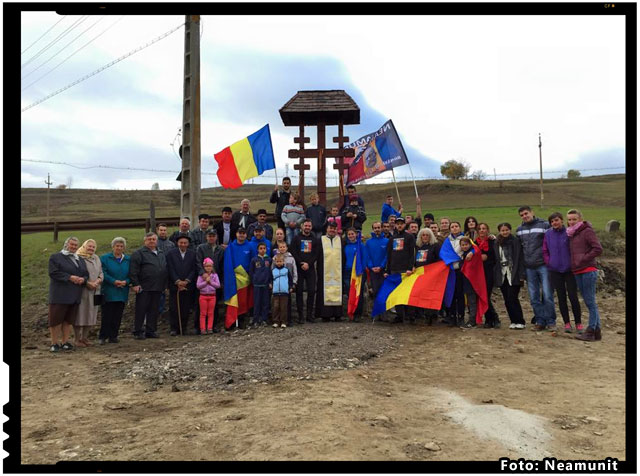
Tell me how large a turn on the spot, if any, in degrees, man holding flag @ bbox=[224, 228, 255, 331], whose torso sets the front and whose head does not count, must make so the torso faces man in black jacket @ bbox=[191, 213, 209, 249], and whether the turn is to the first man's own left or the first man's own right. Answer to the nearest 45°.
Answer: approximately 135° to the first man's own right

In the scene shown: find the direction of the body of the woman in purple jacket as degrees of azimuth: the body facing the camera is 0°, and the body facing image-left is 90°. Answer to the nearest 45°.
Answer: approximately 0°

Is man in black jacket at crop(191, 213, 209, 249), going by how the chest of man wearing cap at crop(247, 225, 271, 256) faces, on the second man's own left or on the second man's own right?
on the second man's own right
